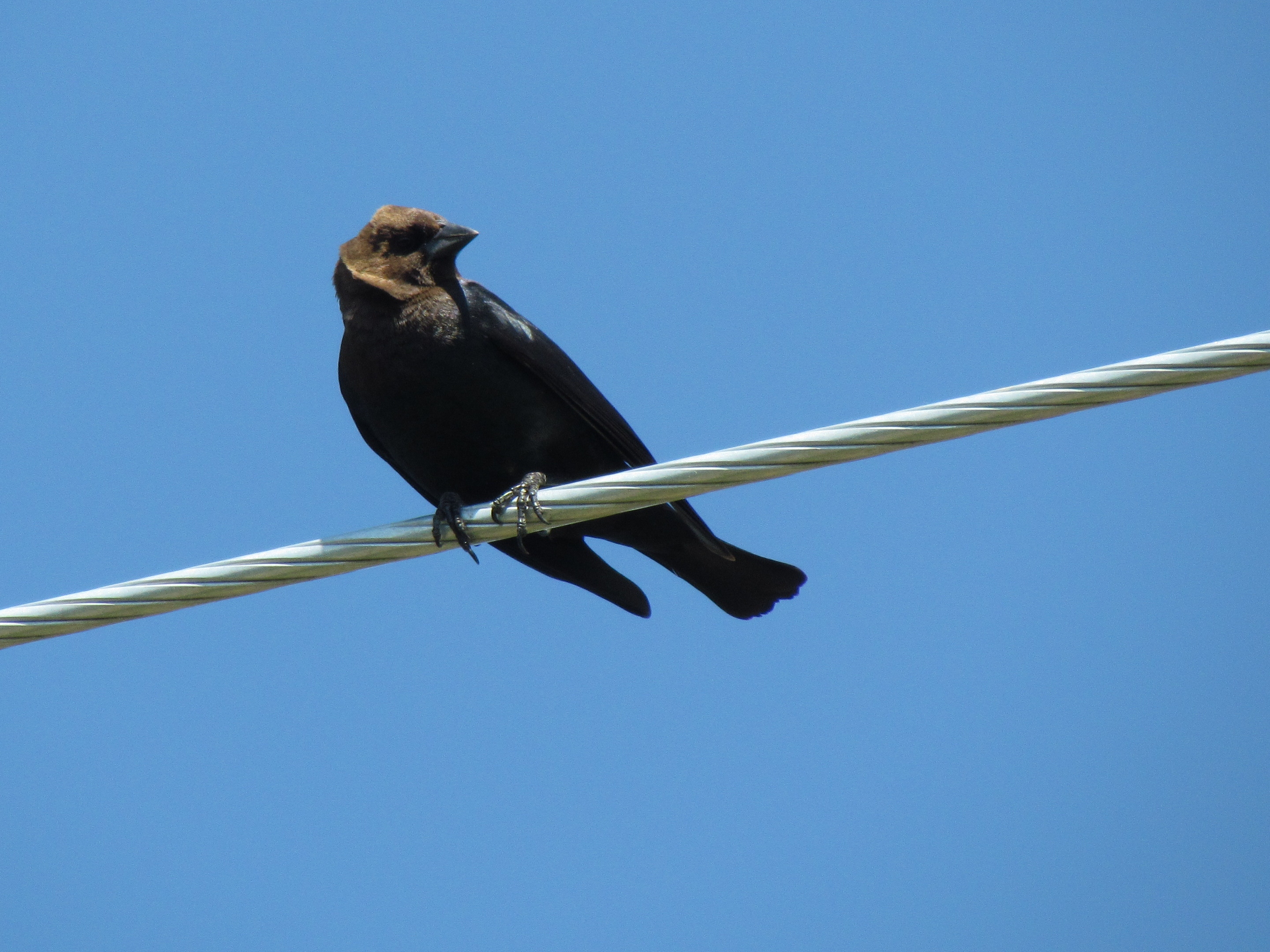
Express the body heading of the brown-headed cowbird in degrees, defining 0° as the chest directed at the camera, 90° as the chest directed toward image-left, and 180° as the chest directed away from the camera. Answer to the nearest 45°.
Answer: approximately 45°
